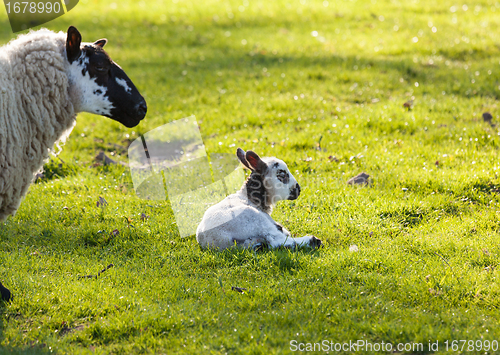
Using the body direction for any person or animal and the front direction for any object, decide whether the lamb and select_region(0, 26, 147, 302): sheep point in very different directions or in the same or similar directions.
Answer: same or similar directions

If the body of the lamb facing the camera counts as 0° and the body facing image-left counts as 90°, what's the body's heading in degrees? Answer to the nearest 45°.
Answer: approximately 270°

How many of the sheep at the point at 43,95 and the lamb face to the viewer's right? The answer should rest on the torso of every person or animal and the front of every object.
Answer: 2

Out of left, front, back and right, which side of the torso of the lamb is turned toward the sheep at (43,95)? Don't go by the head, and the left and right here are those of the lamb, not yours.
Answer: back

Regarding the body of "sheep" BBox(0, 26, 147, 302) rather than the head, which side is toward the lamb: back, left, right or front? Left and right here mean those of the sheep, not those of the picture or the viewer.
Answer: front

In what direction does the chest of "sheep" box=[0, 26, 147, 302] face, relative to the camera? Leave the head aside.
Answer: to the viewer's right
